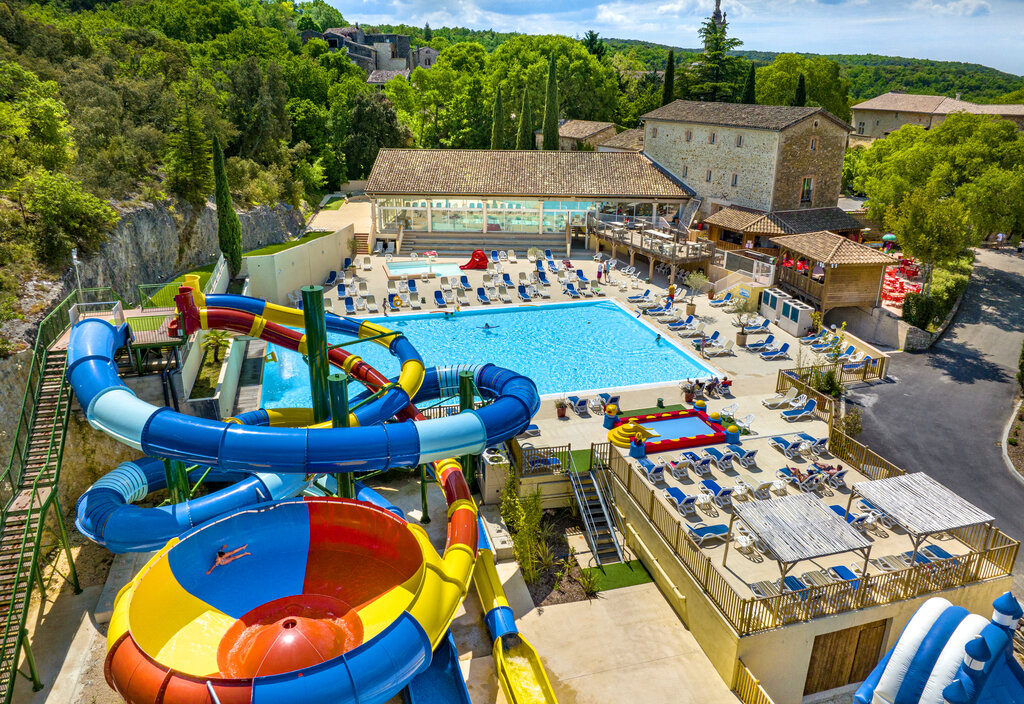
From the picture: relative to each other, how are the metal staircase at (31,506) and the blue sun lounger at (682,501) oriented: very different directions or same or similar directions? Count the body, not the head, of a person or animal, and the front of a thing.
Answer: same or similar directions

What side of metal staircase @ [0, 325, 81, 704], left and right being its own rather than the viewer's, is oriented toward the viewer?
front

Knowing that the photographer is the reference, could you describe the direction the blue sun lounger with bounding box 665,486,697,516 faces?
facing the viewer and to the right of the viewer

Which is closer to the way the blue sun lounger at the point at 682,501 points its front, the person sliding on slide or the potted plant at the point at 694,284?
the person sliding on slide

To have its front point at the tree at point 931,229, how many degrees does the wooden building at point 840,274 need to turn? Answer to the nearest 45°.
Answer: approximately 180°

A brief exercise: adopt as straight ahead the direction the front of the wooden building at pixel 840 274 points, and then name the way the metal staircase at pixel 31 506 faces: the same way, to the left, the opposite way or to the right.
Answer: to the left

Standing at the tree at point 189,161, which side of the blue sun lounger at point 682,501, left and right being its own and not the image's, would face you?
back

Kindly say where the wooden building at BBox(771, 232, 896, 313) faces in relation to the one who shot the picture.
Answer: facing the viewer and to the left of the viewer

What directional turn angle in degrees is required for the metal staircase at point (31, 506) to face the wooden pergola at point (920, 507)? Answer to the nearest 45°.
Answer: approximately 45° to its left

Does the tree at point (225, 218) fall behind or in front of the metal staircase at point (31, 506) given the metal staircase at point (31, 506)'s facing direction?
behind

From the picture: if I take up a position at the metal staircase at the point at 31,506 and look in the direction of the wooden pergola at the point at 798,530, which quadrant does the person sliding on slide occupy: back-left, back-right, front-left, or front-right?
front-right

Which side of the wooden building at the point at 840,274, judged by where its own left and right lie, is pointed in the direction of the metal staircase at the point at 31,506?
front

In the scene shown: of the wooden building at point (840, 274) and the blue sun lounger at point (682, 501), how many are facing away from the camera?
0

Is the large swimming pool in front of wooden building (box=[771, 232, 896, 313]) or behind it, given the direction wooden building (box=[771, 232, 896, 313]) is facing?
in front

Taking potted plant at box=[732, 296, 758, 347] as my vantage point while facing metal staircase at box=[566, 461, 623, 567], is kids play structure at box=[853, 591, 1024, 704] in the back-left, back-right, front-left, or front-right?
front-left

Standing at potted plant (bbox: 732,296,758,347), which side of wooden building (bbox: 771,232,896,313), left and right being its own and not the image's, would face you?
front
